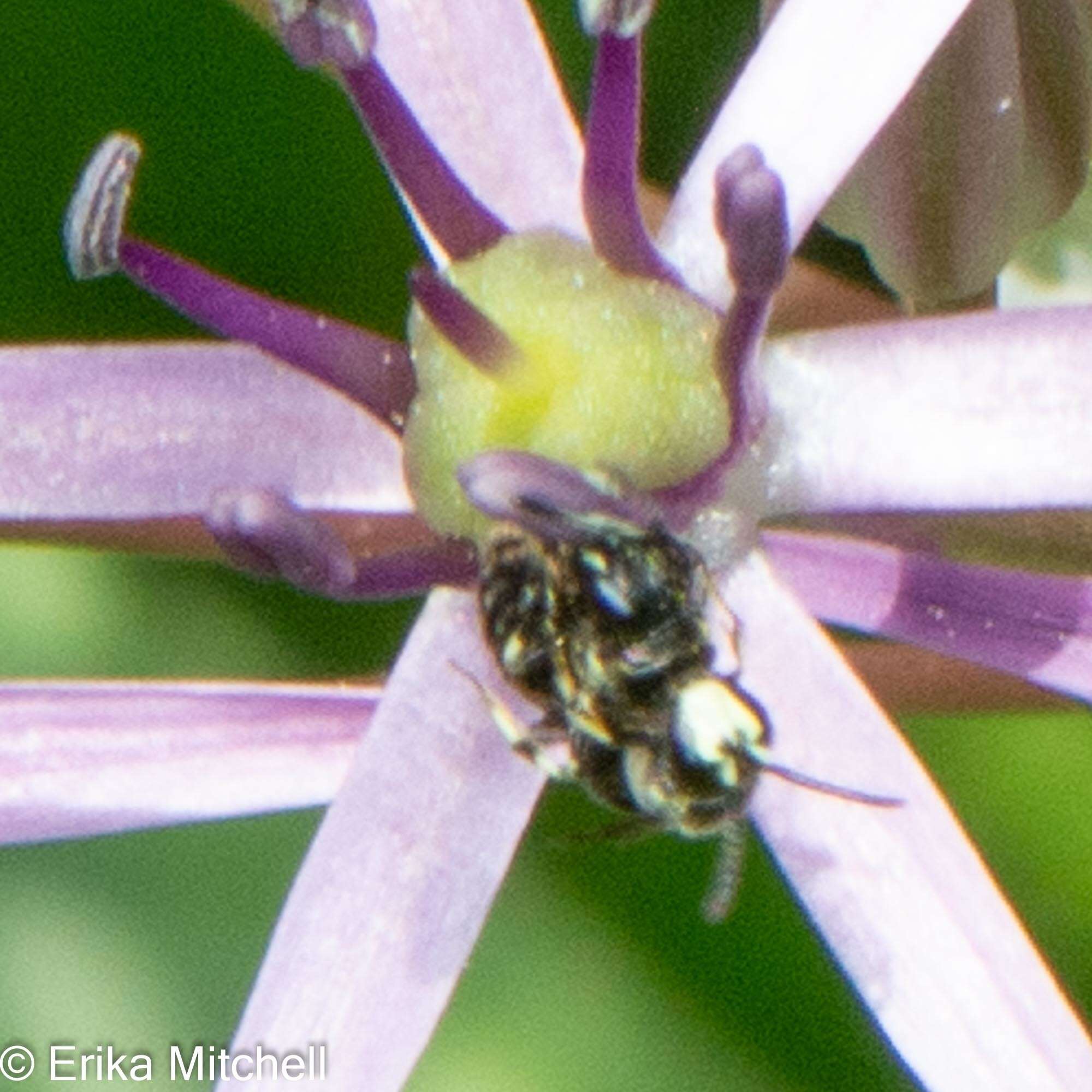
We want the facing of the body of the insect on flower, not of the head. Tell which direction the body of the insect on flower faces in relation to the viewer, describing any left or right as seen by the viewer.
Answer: facing the viewer and to the right of the viewer
